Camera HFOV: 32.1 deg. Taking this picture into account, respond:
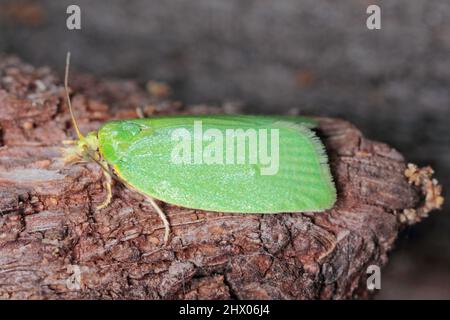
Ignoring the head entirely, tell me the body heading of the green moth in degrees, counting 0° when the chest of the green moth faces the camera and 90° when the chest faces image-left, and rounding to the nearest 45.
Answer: approximately 90°
